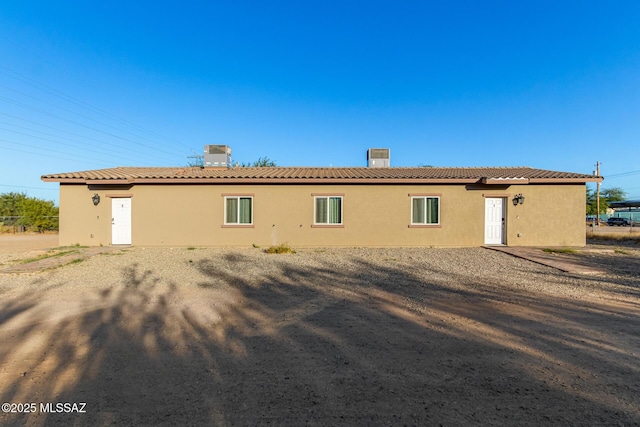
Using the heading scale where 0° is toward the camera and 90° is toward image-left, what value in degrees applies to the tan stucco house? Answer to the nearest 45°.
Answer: approximately 0°

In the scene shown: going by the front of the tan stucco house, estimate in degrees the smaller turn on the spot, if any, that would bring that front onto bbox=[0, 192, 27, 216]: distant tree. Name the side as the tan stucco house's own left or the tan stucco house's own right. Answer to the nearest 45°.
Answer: approximately 135° to the tan stucco house's own right
